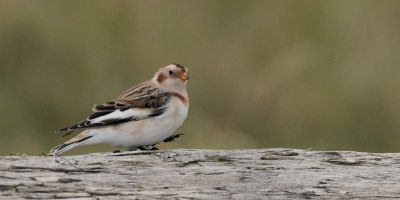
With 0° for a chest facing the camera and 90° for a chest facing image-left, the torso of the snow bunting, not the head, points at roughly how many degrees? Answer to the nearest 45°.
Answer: approximately 270°
